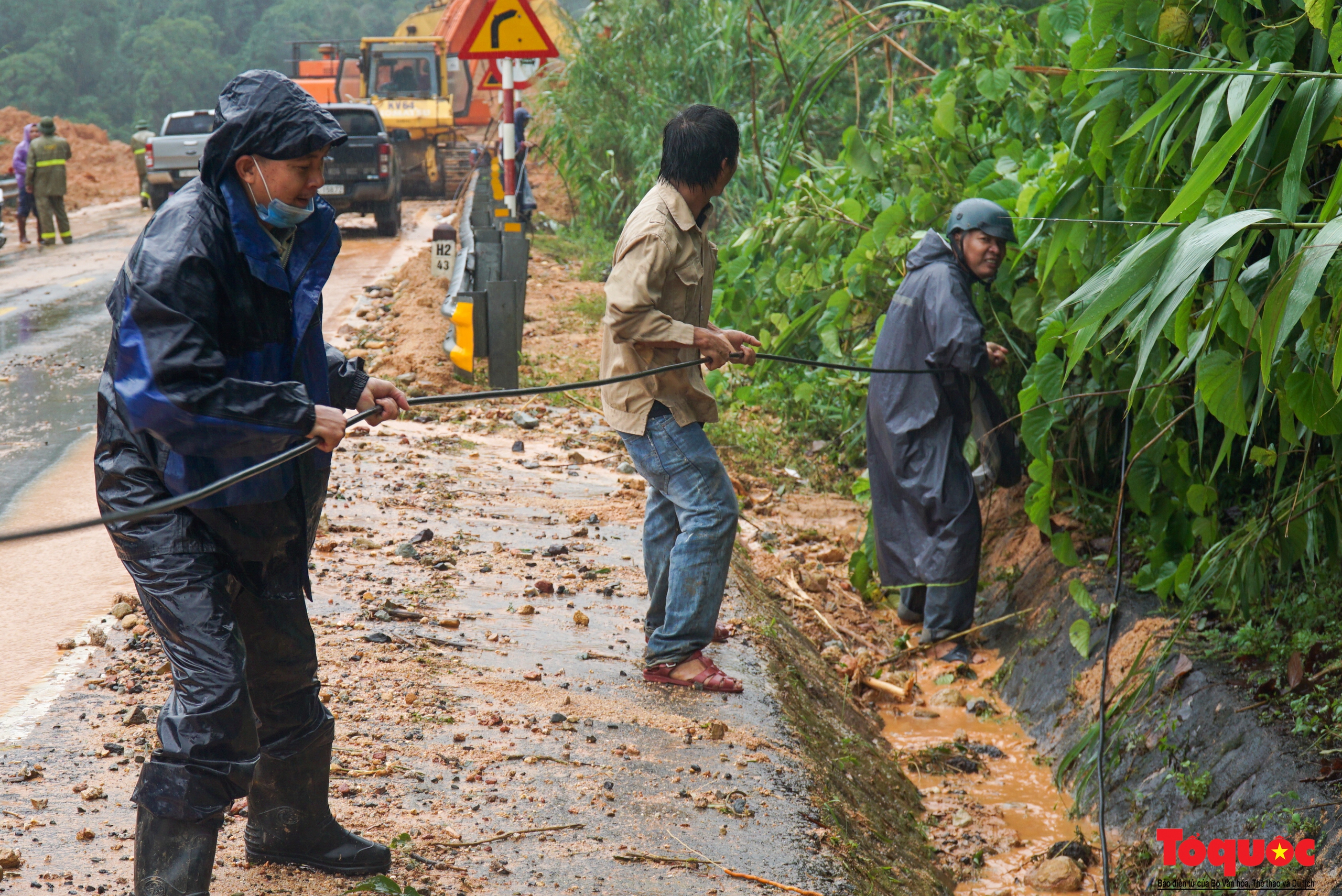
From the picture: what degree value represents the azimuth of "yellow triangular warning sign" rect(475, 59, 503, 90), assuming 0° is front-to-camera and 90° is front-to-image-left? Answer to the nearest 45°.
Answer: approximately 0°

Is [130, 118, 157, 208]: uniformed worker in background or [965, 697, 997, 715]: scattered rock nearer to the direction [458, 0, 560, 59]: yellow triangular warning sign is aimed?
the scattered rock

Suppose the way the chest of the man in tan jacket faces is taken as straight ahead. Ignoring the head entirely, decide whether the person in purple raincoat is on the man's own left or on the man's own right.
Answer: on the man's own left

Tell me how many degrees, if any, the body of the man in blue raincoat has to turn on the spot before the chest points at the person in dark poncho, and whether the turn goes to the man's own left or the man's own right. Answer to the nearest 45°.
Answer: approximately 90° to the man's own left

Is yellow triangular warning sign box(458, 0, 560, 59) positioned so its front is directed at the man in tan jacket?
yes

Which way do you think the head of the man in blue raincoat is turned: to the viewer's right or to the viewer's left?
to the viewer's right

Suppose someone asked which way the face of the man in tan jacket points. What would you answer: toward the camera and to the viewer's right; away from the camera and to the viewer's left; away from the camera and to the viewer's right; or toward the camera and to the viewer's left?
away from the camera and to the viewer's right

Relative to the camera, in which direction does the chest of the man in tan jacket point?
to the viewer's right

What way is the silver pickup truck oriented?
away from the camera

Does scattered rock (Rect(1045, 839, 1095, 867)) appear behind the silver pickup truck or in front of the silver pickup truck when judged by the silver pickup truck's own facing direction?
behind
